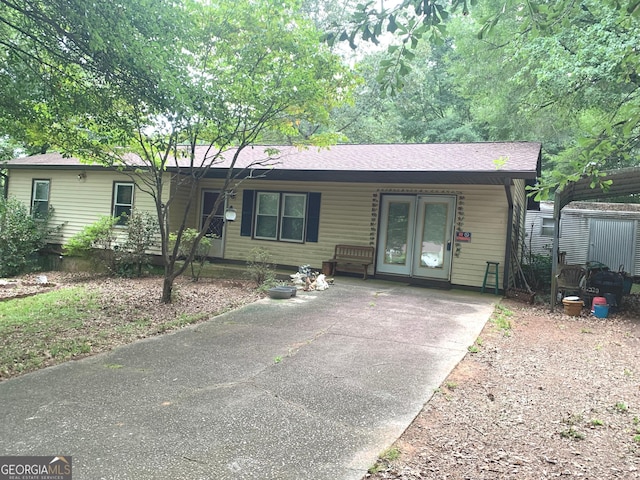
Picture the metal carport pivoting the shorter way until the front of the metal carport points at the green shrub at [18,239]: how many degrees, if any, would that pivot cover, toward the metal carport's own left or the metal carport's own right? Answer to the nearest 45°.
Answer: approximately 90° to the metal carport's own right

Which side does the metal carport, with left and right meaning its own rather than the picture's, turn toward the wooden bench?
right

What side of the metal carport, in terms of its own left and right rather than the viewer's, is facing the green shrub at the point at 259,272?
right

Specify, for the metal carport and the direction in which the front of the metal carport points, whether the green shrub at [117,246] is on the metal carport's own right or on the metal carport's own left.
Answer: on the metal carport's own right

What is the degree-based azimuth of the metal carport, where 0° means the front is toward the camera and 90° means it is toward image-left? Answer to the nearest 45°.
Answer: approximately 0°

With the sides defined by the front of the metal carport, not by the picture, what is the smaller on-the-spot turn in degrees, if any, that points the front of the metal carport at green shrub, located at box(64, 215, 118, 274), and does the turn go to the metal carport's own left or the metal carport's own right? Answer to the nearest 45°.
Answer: approximately 90° to the metal carport's own right
